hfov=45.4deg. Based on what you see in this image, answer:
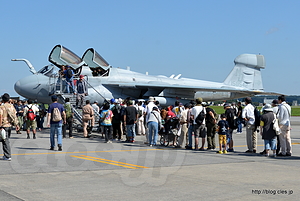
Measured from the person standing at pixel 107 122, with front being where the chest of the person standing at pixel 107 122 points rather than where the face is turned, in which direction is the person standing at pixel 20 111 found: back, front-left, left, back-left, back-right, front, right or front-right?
front-left

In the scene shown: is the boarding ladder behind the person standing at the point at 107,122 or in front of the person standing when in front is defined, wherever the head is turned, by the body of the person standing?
in front

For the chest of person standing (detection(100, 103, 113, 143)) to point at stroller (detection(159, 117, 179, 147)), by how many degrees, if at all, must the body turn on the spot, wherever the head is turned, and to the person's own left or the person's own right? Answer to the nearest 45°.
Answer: approximately 135° to the person's own right

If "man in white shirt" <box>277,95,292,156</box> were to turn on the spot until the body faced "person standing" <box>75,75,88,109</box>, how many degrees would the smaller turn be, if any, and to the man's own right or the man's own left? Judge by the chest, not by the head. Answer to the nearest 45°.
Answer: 0° — they already face them

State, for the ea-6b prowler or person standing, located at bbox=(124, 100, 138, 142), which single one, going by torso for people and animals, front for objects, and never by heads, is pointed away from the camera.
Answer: the person standing

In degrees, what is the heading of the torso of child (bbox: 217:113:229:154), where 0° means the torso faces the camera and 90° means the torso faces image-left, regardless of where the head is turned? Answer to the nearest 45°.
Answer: approximately 180°

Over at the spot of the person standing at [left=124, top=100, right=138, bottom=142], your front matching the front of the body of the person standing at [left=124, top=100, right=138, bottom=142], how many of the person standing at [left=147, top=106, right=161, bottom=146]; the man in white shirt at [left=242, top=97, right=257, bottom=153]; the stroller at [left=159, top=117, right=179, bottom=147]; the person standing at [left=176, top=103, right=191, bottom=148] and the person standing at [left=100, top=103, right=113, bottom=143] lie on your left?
1

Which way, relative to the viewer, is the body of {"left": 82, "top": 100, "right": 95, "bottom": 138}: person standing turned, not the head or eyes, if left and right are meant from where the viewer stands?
facing away from the viewer

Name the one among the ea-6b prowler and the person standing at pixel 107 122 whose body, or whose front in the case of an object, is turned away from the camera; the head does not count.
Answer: the person standing

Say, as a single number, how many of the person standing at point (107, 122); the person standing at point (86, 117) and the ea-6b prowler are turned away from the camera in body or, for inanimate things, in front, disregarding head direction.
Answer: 2

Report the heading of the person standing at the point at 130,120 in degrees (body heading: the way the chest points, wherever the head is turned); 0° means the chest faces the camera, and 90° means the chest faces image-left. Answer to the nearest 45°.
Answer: approximately 180°

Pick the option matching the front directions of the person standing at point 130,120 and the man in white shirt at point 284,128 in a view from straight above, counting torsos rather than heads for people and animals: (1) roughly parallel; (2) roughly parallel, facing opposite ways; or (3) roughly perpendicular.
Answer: roughly parallel

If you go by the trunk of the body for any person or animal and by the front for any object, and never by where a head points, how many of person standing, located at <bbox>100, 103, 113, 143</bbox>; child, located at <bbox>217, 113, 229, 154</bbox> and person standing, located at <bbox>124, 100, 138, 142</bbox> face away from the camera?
3

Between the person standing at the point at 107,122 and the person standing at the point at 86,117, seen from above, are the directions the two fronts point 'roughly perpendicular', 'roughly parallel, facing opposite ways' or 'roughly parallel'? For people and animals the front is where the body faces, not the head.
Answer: roughly parallel

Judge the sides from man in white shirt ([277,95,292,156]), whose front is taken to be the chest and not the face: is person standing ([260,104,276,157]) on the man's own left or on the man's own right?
on the man's own left

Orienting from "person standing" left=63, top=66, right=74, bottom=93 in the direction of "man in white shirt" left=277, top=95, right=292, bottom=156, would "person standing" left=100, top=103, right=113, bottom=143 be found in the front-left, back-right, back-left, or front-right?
front-right

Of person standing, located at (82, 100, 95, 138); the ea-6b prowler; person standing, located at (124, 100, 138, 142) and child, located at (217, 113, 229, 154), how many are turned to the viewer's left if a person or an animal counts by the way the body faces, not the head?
1
